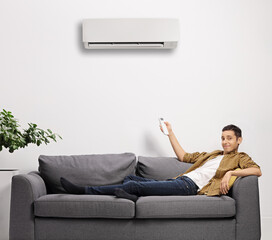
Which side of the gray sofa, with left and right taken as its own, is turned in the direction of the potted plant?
right

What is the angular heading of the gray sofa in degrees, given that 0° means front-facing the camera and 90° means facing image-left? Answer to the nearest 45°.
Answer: approximately 0°

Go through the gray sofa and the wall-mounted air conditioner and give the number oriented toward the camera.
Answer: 2

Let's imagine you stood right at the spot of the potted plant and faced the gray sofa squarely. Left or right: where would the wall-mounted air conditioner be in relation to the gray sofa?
left

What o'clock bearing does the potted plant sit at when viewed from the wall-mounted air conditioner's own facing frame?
The potted plant is roughly at 2 o'clock from the wall-mounted air conditioner.

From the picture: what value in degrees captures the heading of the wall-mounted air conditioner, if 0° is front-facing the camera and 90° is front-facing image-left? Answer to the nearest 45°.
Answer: approximately 0°
